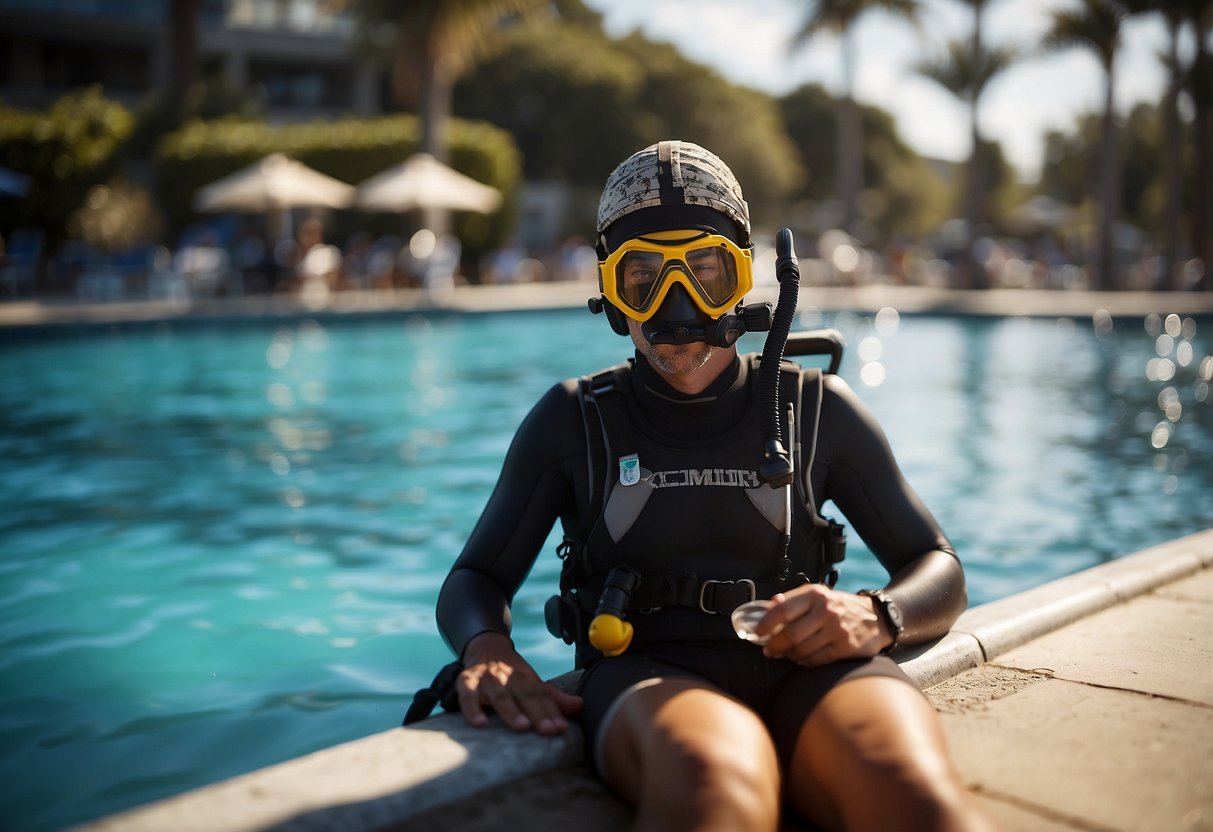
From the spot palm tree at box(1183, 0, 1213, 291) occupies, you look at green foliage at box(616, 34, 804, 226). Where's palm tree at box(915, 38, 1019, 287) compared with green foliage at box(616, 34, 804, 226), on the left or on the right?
left

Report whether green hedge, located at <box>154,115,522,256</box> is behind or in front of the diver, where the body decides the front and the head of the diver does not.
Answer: behind

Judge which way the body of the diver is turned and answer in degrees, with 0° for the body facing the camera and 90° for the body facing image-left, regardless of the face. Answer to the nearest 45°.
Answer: approximately 0°

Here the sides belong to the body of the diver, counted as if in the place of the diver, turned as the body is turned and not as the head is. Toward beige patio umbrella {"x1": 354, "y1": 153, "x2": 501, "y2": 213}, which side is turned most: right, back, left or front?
back

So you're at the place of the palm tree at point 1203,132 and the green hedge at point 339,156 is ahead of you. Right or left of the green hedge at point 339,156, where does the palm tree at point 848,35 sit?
right

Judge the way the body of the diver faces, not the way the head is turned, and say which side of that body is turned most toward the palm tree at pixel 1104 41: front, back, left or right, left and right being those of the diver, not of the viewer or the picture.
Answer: back

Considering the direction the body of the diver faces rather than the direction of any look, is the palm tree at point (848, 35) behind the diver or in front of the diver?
behind

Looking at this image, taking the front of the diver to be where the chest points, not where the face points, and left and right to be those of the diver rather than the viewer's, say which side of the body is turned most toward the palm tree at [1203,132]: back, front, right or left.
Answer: back

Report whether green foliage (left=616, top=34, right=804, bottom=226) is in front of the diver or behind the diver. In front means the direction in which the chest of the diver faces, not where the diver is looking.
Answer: behind

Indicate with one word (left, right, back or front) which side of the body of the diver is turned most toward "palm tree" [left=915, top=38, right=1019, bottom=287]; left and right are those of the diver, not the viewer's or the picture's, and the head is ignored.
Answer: back

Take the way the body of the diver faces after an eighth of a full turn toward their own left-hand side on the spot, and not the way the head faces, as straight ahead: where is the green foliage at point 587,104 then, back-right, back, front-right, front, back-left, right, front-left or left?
back-left

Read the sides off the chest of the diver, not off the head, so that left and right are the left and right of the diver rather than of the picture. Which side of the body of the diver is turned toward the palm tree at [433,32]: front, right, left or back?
back
